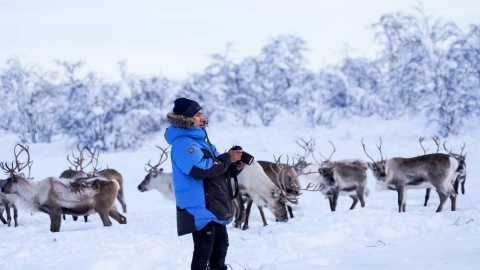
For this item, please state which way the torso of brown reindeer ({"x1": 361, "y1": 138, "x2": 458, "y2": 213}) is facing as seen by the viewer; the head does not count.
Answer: to the viewer's left

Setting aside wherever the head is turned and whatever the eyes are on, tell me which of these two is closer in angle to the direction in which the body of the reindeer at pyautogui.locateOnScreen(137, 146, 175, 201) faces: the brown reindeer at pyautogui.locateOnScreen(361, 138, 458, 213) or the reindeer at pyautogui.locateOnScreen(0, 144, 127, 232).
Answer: the reindeer

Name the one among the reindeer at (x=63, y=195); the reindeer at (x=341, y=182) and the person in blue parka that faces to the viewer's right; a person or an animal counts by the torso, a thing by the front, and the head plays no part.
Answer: the person in blue parka

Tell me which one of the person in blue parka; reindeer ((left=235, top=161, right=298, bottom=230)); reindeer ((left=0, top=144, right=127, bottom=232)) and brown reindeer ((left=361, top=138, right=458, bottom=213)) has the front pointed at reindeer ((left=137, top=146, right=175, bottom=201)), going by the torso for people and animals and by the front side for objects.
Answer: the brown reindeer

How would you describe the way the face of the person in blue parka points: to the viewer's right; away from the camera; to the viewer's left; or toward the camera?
to the viewer's right

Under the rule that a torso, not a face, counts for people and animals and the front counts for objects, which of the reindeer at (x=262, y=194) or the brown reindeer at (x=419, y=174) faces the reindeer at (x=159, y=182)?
the brown reindeer

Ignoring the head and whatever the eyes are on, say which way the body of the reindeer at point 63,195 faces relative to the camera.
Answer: to the viewer's left

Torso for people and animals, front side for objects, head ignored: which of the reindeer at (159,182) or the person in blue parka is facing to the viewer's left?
the reindeer

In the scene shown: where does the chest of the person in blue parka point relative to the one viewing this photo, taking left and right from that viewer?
facing to the right of the viewer

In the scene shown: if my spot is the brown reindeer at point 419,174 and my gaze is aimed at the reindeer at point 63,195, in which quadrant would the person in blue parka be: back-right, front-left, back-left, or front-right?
front-left

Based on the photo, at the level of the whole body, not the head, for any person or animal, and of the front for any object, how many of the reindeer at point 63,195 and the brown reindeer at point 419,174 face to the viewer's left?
2

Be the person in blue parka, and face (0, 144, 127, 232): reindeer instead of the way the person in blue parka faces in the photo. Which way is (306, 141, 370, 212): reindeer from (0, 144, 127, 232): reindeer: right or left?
right

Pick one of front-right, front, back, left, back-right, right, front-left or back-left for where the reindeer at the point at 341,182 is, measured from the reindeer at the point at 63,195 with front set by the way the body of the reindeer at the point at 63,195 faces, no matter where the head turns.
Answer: back

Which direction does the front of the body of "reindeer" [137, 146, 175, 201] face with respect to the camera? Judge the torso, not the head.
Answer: to the viewer's left

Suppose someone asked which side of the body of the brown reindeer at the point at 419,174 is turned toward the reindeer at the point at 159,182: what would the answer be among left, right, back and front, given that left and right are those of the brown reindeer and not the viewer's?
front

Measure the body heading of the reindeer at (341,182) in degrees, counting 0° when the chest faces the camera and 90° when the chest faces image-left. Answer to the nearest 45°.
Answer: approximately 45°

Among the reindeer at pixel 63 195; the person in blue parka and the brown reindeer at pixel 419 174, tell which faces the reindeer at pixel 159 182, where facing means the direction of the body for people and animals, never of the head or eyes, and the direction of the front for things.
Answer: the brown reindeer
